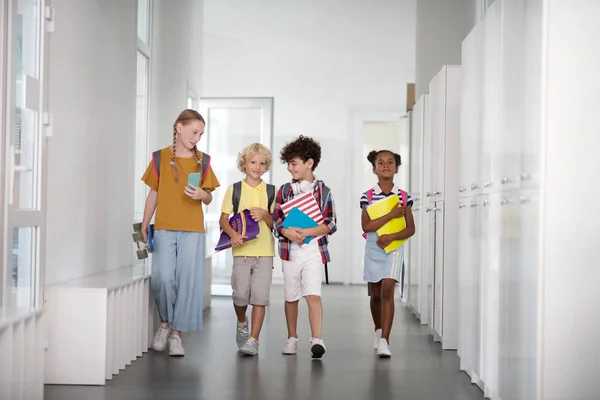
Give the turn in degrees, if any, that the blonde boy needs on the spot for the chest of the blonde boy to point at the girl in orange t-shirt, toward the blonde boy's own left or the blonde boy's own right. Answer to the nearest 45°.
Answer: approximately 90° to the blonde boy's own right

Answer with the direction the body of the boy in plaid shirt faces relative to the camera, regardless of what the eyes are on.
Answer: toward the camera

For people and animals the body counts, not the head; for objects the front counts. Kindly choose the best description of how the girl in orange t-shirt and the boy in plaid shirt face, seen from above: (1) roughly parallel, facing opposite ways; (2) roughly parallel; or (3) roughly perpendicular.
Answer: roughly parallel

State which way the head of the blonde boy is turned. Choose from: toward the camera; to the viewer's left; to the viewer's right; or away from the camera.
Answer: toward the camera

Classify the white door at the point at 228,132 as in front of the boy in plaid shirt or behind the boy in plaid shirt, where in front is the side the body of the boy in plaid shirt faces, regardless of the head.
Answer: behind

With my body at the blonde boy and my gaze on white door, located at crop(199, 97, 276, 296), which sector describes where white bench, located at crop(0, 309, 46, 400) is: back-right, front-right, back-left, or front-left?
back-left

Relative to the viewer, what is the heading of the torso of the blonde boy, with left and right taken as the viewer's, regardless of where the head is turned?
facing the viewer

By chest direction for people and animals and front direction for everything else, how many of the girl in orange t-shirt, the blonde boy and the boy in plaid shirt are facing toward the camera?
3

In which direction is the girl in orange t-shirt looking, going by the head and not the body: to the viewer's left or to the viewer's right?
to the viewer's right
